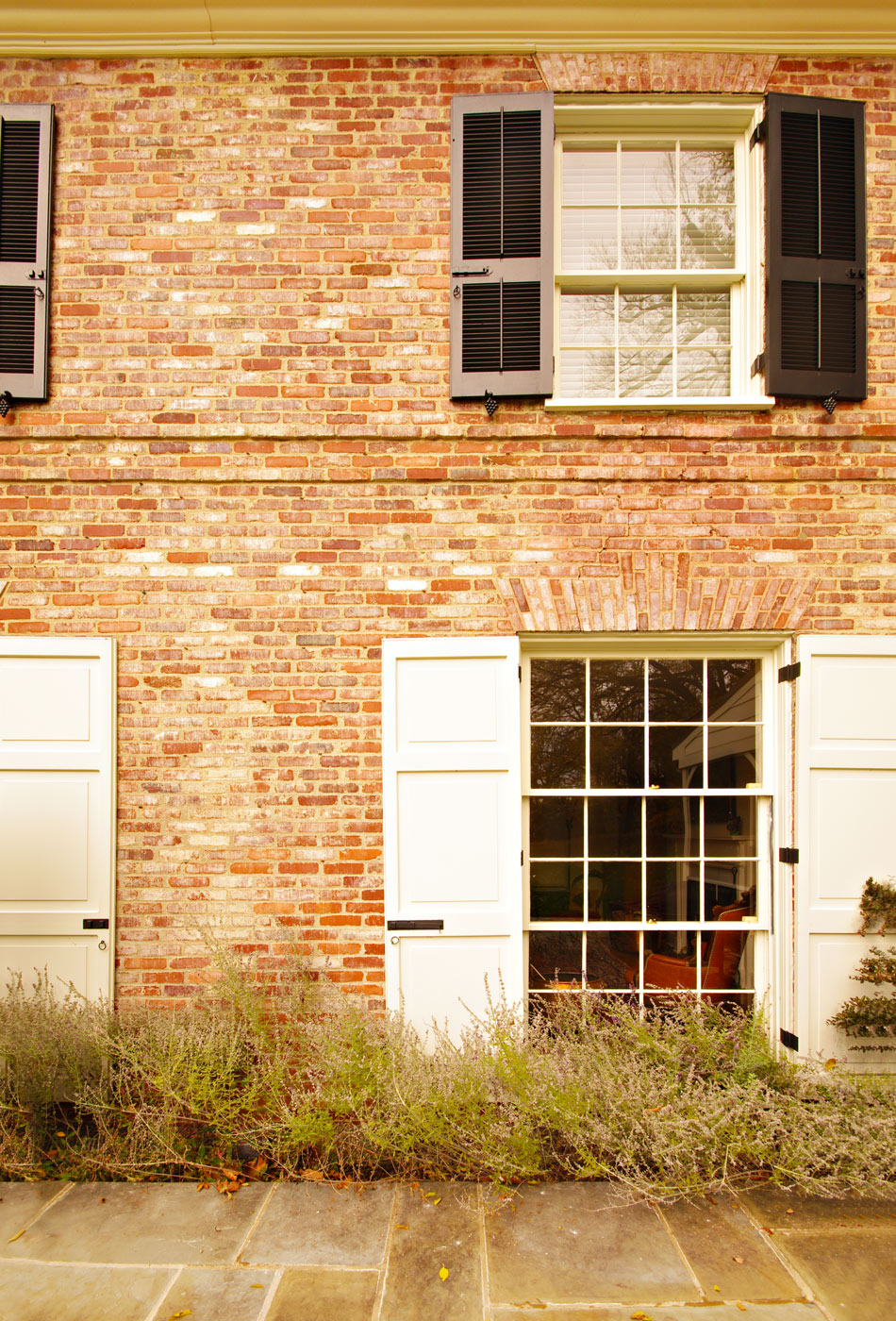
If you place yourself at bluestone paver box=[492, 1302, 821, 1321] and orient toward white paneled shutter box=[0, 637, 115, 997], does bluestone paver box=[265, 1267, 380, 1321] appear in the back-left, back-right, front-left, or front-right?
front-left

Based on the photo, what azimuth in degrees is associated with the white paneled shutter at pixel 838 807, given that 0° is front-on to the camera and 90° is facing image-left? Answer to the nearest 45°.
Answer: approximately 0°

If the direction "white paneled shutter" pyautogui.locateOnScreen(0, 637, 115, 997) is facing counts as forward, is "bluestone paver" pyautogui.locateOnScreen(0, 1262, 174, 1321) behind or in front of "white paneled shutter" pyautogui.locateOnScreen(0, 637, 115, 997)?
in front

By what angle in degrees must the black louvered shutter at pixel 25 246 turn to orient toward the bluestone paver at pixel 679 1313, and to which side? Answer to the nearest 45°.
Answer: approximately 45° to its left

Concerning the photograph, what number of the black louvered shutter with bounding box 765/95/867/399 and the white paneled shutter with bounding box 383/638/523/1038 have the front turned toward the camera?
2

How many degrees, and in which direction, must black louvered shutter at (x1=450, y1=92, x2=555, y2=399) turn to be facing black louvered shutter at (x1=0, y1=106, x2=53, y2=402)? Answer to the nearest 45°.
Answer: approximately 90° to its right

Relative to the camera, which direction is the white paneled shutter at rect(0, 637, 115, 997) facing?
toward the camera

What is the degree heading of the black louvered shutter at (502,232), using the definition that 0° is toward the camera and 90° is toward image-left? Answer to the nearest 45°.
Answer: approximately 0°

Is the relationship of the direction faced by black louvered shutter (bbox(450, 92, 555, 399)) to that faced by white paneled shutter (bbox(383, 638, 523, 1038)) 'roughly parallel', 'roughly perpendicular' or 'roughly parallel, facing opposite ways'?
roughly parallel

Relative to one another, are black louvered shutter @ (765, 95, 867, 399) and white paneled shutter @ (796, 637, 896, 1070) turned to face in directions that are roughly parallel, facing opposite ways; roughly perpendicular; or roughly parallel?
roughly parallel

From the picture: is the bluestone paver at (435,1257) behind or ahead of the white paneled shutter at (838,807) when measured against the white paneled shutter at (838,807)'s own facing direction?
ahead

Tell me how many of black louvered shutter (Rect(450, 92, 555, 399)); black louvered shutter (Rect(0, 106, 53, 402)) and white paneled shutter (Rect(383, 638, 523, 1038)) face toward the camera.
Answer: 3
